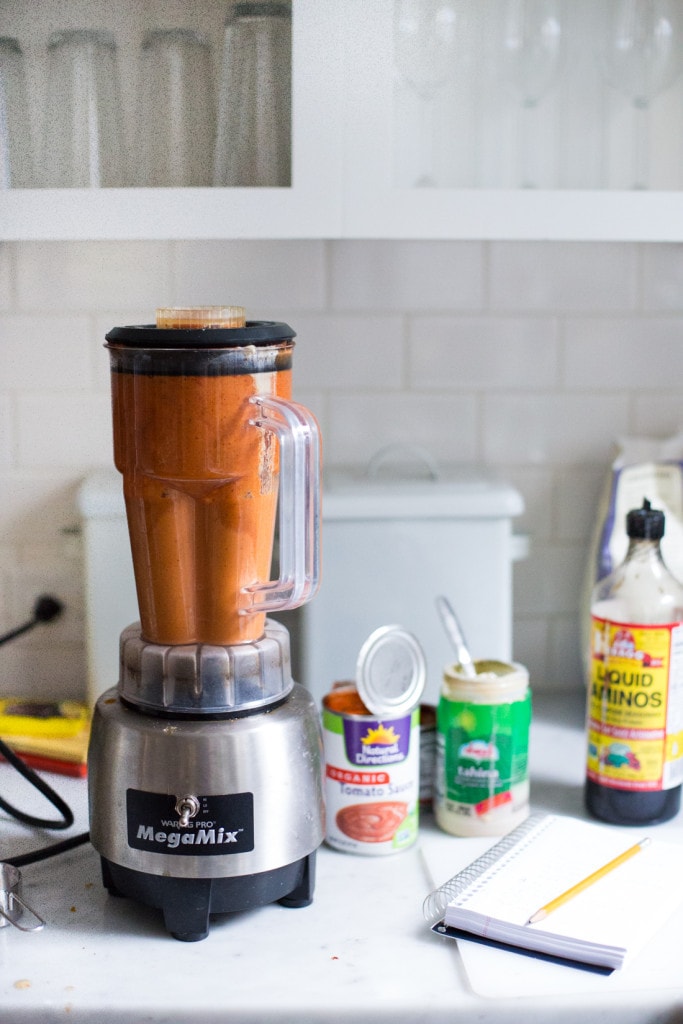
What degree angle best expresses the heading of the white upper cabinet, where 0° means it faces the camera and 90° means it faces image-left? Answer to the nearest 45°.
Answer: approximately 0°

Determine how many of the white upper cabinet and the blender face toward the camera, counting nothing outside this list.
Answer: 2
